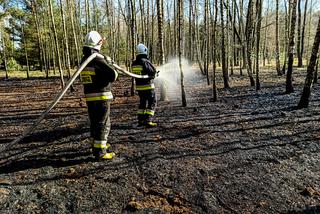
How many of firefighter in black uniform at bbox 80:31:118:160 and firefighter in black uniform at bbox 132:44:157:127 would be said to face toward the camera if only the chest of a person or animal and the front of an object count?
0

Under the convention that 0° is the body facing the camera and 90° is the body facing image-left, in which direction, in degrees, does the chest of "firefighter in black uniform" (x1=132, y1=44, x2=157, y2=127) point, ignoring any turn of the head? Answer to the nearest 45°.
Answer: approximately 225°

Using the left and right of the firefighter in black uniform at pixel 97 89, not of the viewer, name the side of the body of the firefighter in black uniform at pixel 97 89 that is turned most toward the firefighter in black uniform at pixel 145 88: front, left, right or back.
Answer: front

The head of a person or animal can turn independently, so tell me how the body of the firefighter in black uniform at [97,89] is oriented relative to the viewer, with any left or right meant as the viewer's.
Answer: facing away from the viewer and to the right of the viewer

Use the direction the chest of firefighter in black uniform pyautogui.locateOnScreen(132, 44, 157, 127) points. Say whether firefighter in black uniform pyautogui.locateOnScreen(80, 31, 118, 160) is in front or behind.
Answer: behind

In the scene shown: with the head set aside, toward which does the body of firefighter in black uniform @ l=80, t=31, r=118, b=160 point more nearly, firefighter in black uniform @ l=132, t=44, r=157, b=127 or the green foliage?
the firefighter in black uniform

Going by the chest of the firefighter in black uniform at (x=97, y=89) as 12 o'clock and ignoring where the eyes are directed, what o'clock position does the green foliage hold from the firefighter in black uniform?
The green foliage is roughly at 10 o'clock from the firefighter in black uniform.

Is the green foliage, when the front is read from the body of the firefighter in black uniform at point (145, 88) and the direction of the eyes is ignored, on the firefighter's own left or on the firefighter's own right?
on the firefighter's own left

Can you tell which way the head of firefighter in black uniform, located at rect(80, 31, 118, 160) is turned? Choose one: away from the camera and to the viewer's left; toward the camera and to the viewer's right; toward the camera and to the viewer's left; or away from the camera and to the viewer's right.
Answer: away from the camera and to the viewer's right
